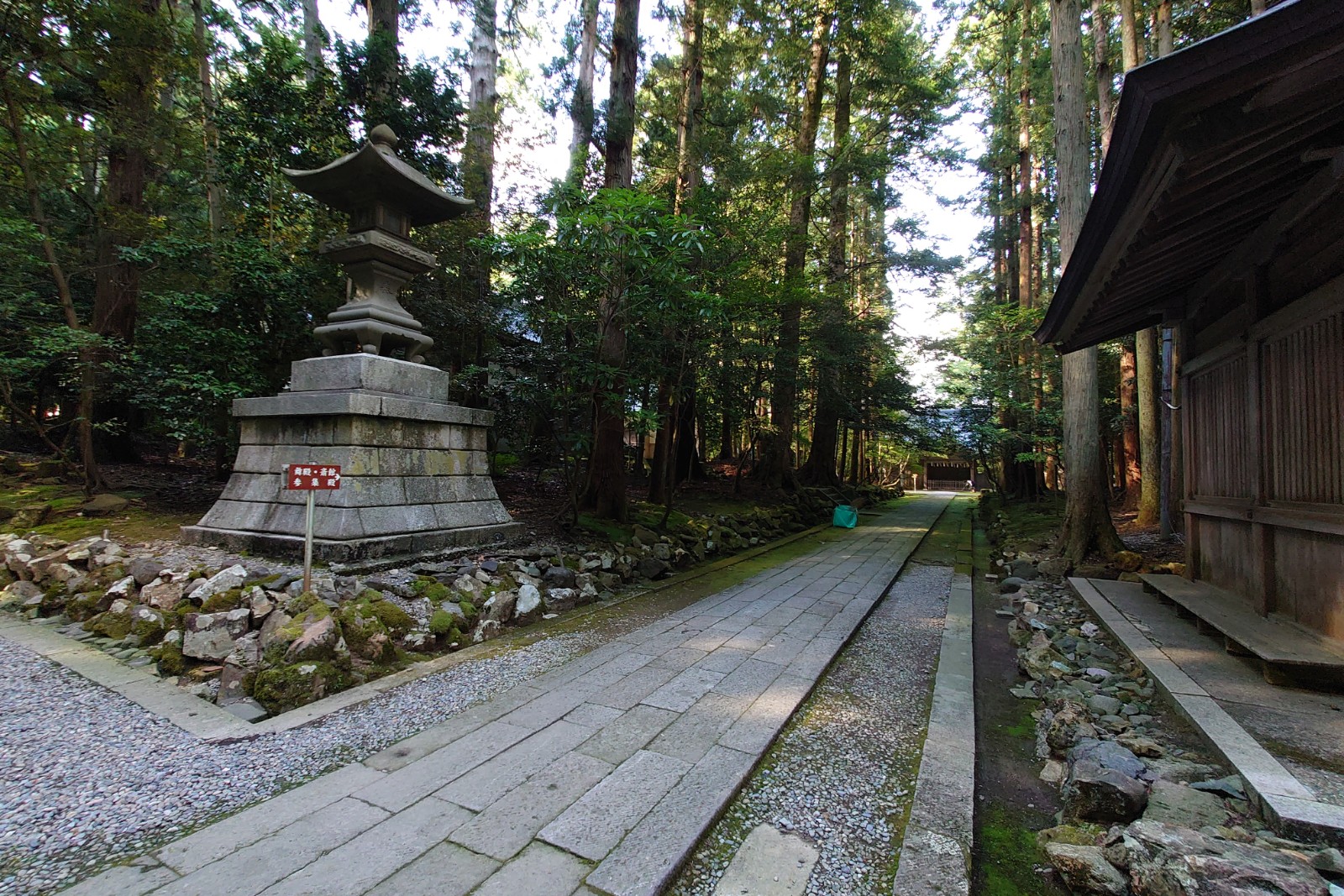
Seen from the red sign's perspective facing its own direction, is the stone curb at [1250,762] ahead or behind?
ahead

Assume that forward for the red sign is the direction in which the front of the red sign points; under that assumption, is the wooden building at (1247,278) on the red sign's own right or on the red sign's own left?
on the red sign's own left

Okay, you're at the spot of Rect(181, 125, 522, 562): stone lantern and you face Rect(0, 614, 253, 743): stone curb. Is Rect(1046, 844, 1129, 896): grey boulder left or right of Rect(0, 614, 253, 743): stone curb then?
left

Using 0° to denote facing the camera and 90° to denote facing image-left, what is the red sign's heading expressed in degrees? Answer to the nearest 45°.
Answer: approximately 0°

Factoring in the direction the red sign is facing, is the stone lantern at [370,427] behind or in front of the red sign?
behind

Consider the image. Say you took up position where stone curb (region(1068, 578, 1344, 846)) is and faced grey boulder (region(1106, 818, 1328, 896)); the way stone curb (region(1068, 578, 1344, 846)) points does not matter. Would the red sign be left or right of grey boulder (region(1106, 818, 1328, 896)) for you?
right
